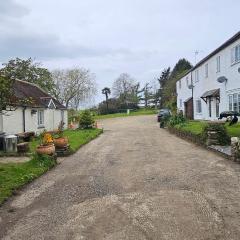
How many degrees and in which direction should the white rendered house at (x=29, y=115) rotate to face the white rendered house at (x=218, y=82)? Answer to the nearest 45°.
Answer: approximately 45° to its left

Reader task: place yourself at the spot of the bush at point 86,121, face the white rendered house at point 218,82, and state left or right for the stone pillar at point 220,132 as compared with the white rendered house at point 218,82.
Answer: right

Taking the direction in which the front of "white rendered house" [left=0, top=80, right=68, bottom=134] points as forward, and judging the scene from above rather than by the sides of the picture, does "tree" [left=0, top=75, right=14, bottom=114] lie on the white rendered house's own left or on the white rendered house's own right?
on the white rendered house's own right

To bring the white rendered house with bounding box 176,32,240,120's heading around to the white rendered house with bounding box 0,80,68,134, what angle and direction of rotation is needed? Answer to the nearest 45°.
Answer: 0° — it already faces it

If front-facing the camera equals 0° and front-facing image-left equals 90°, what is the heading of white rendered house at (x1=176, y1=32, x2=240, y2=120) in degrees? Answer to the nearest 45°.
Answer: approximately 45°
